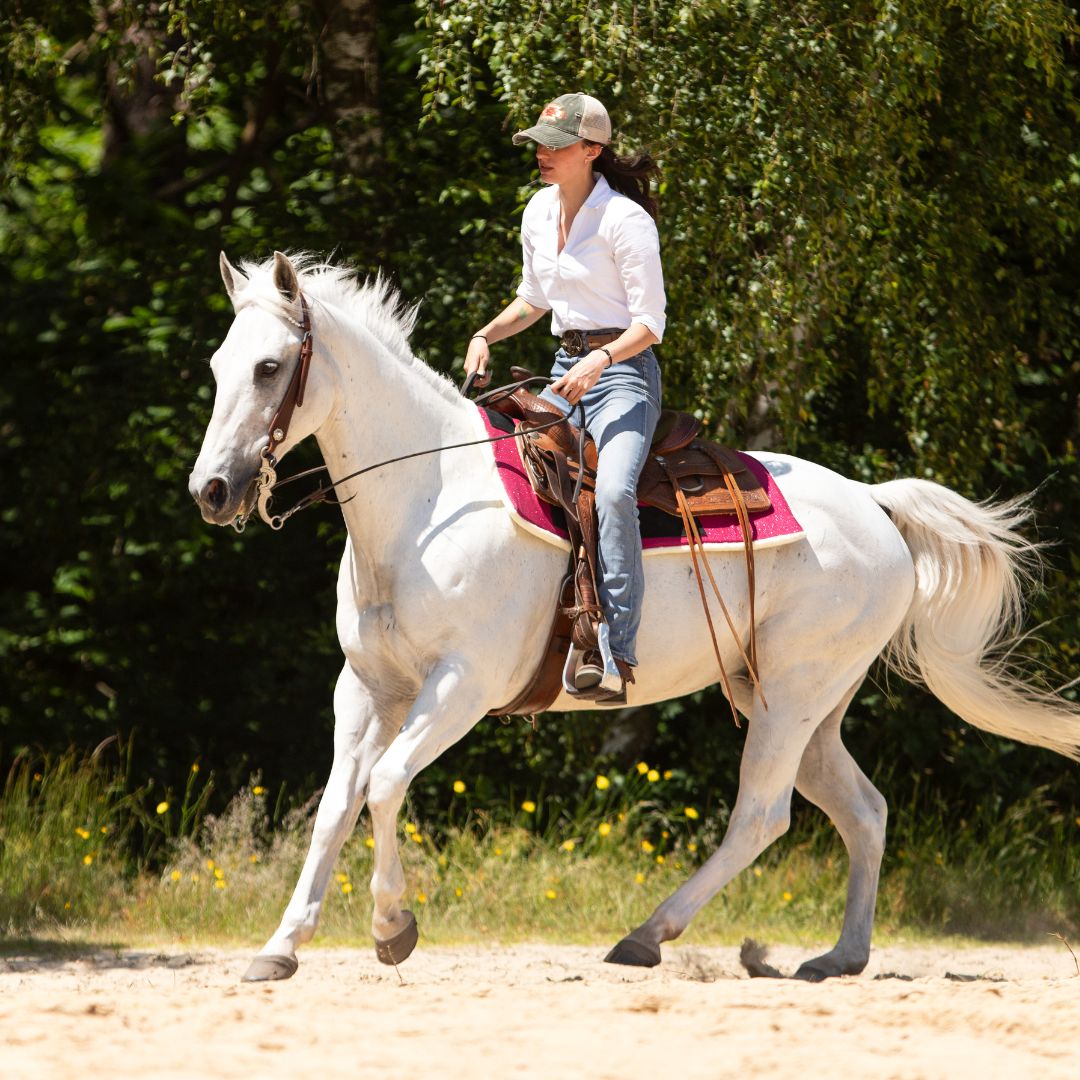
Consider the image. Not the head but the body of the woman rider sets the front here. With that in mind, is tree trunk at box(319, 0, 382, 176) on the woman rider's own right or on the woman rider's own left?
on the woman rider's own right

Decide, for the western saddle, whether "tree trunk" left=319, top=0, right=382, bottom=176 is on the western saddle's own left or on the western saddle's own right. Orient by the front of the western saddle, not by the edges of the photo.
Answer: on the western saddle's own right

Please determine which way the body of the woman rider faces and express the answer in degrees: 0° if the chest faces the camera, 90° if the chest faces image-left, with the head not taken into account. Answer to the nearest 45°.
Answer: approximately 45°

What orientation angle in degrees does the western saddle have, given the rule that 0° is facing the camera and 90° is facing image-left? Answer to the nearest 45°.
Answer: approximately 90°
